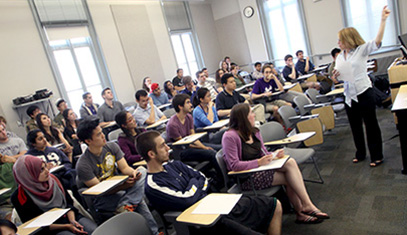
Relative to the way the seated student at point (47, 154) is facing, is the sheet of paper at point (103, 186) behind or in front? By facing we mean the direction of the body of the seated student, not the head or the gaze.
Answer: in front

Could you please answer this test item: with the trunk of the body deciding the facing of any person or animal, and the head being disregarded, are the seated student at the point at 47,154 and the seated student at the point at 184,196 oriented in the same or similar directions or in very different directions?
same or similar directions

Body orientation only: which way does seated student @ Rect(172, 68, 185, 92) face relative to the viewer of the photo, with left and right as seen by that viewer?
facing the viewer and to the right of the viewer

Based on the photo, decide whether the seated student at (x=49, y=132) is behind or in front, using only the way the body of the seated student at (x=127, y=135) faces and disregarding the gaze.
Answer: behind

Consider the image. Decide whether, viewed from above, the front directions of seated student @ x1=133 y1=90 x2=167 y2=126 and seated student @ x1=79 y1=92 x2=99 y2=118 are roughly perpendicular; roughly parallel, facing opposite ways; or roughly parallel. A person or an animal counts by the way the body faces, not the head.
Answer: roughly parallel

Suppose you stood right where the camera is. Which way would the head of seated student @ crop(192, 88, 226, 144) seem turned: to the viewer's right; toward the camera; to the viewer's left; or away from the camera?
to the viewer's right

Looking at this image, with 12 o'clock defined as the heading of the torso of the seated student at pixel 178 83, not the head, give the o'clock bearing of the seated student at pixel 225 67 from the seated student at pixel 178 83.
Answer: the seated student at pixel 225 67 is roughly at 10 o'clock from the seated student at pixel 178 83.

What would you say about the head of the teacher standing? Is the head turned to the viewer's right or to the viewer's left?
to the viewer's left

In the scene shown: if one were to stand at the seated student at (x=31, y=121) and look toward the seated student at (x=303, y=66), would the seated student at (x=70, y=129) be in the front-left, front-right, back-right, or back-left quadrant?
front-right

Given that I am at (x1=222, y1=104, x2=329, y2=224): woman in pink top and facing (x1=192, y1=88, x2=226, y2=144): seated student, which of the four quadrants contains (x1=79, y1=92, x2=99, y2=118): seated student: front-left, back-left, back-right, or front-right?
front-left

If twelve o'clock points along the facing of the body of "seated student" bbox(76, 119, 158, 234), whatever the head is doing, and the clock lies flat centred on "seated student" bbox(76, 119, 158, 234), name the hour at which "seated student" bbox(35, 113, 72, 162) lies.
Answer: "seated student" bbox(35, 113, 72, 162) is roughly at 7 o'clock from "seated student" bbox(76, 119, 158, 234).

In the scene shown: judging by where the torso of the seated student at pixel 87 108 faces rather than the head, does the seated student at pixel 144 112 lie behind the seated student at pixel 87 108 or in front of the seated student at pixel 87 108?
in front

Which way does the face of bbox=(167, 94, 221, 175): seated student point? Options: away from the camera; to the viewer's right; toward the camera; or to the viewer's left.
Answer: to the viewer's right

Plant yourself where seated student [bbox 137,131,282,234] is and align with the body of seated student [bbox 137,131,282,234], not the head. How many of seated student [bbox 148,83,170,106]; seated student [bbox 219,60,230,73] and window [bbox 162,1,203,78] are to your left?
3

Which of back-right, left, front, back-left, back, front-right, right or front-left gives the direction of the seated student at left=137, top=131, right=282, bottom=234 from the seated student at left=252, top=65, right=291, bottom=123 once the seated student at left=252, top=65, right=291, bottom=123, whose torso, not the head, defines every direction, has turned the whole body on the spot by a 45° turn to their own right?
front
